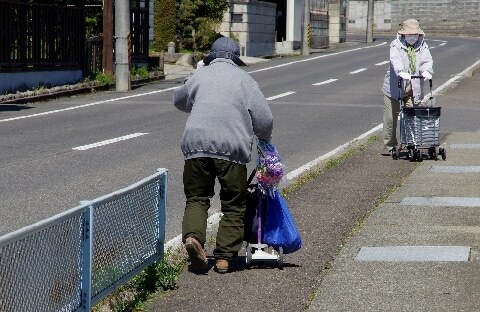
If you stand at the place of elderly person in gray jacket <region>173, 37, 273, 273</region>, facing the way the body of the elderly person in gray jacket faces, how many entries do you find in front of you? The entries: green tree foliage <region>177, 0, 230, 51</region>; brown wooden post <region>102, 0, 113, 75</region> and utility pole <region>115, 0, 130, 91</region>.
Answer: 3

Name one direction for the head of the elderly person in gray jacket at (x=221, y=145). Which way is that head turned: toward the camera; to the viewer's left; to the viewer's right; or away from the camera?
away from the camera

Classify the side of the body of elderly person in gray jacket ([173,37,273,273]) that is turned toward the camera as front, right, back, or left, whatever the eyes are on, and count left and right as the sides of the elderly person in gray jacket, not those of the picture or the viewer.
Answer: back

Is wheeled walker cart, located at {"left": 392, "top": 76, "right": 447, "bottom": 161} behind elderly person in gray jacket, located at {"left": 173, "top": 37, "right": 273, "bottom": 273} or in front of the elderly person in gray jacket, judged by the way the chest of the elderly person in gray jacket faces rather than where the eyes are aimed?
in front

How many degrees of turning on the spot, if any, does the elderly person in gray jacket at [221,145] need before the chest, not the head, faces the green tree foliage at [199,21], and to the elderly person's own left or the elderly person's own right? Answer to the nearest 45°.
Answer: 0° — they already face it

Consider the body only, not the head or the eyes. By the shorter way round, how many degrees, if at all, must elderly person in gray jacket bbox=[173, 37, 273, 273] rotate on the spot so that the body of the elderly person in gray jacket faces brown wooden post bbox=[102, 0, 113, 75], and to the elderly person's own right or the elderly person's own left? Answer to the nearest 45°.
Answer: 0° — they already face it
